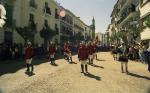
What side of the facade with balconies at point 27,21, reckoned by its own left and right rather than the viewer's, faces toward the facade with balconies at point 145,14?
front

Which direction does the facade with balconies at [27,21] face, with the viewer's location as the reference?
facing the viewer and to the right of the viewer

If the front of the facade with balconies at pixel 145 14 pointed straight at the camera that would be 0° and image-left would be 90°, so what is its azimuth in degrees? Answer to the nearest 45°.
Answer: approximately 45°

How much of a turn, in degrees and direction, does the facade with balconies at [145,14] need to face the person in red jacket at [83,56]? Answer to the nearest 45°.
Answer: approximately 45° to its left
